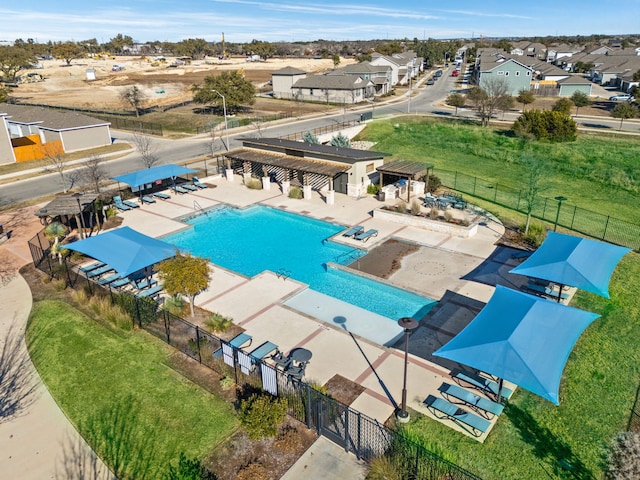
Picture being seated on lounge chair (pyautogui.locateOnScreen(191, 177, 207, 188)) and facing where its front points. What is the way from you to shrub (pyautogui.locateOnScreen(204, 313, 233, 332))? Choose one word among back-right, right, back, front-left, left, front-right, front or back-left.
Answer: front-right

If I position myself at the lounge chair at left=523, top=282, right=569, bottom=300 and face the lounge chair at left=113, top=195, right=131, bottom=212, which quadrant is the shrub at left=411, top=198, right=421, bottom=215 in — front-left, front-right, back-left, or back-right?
front-right

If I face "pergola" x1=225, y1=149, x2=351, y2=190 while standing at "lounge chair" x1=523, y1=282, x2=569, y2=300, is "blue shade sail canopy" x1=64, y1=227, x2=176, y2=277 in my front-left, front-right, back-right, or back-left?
front-left

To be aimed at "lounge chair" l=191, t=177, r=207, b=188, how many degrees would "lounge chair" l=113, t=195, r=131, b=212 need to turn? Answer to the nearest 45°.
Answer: approximately 90° to its left

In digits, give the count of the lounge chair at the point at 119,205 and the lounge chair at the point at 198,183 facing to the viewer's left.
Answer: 0

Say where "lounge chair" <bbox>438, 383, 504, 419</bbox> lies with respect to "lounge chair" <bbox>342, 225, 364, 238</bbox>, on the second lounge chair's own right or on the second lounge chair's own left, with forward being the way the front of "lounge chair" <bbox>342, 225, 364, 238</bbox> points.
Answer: on the second lounge chair's own left

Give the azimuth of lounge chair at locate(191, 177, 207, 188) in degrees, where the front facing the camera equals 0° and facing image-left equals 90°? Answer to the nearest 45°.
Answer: approximately 315°

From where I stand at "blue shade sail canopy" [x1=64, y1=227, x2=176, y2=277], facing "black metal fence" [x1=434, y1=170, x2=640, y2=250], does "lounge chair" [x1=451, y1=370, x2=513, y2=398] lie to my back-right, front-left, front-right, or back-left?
front-right

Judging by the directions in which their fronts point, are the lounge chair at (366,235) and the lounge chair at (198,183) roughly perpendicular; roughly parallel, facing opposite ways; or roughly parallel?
roughly perpendicular

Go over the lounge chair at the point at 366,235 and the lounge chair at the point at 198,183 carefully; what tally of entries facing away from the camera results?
0

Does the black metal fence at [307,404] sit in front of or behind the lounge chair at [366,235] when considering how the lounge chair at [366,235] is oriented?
in front

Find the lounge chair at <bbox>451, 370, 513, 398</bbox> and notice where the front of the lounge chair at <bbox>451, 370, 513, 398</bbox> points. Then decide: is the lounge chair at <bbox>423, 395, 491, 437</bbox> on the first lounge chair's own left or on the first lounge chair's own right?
on the first lounge chair's own left

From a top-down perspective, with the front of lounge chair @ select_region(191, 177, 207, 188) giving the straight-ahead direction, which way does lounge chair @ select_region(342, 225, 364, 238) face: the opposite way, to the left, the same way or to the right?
to the right

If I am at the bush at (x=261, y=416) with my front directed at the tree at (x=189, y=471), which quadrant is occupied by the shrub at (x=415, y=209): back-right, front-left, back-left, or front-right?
back-right

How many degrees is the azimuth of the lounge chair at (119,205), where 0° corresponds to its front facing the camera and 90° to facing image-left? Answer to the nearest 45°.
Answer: approximately 315°

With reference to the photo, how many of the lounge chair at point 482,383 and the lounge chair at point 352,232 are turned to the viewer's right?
0
